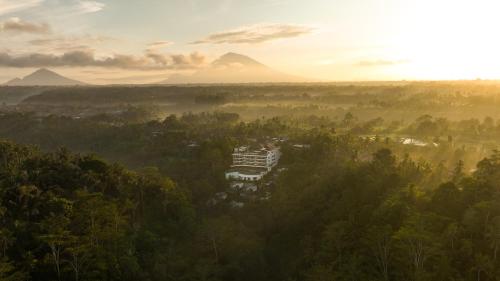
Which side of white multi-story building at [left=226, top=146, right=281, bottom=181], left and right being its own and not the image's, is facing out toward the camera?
front
